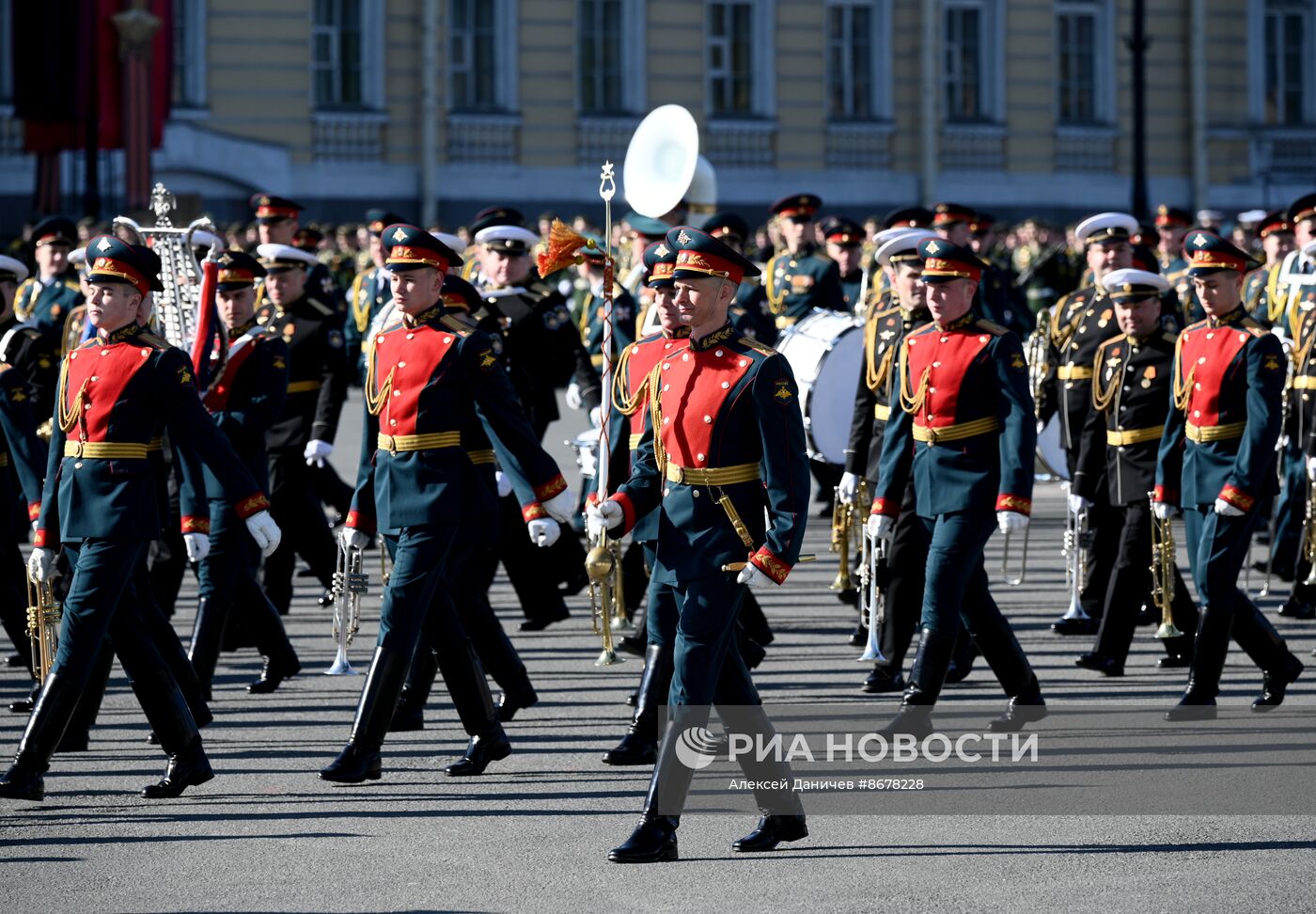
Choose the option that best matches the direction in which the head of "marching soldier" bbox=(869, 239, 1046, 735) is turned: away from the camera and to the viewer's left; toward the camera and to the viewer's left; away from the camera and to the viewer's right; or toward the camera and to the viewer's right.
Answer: toward the camera and to the viewer's left

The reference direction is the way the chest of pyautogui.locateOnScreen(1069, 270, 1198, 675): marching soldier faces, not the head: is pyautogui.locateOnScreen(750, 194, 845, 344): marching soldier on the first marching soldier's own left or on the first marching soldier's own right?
on the first marching soldier's own right

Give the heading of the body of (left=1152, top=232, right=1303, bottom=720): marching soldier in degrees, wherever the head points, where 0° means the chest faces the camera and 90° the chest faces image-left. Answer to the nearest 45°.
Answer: approximately 45°

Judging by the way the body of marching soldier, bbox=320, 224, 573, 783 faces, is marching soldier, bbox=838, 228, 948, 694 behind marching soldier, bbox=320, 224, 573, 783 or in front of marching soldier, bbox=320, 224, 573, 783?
behind

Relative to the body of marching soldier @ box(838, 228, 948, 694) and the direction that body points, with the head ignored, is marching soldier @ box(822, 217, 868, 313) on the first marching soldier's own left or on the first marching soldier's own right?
on the first marching soldier's own right

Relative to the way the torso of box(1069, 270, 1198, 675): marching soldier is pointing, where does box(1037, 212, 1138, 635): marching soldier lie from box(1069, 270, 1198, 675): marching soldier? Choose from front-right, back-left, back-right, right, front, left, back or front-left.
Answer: back-right

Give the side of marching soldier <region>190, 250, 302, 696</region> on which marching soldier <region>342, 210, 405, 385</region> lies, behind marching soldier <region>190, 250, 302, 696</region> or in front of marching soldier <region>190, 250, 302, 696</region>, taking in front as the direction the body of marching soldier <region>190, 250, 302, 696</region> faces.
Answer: behind

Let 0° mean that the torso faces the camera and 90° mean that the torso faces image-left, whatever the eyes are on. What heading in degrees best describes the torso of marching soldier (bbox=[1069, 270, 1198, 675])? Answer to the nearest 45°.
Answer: approximately 45°
